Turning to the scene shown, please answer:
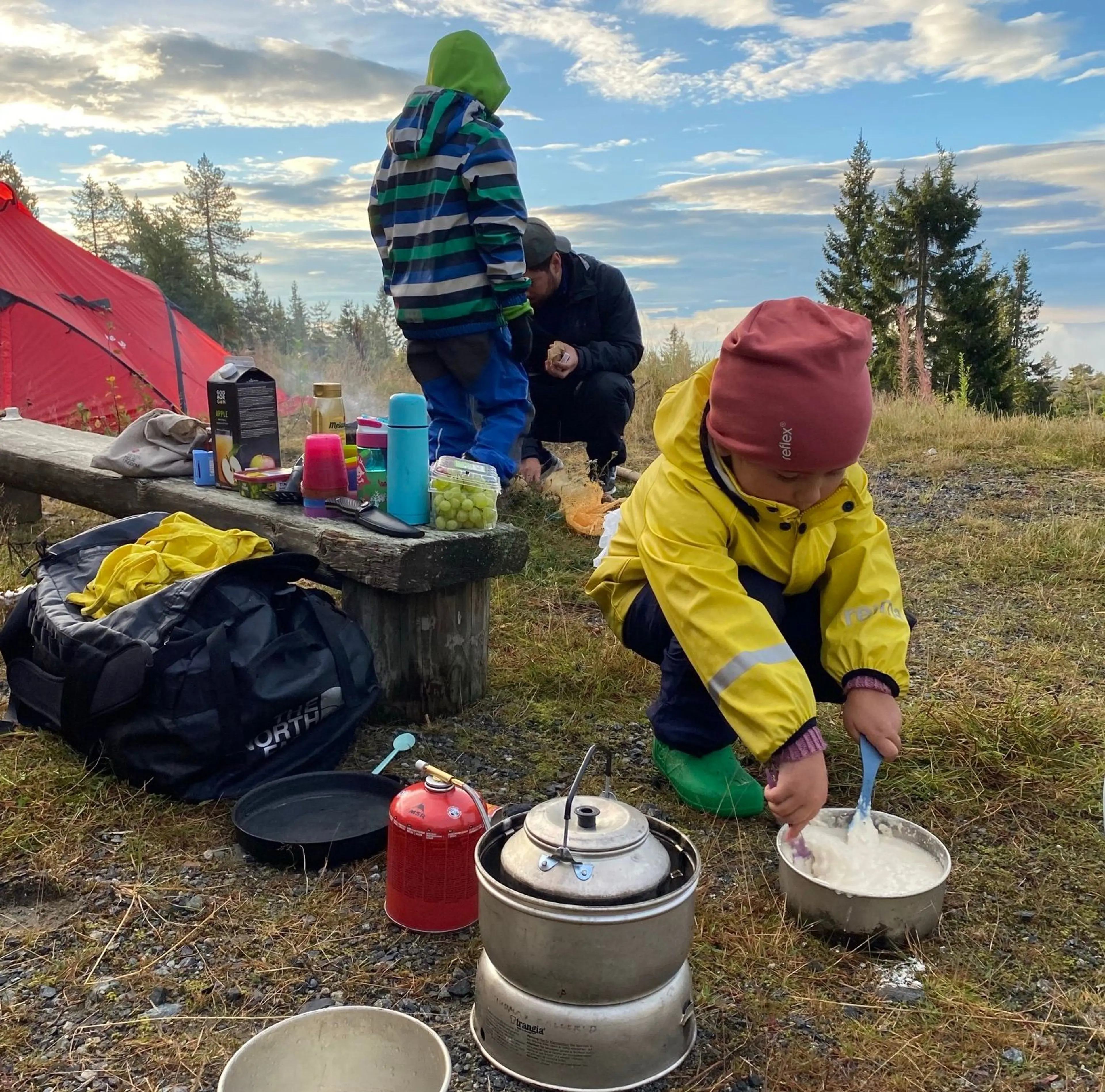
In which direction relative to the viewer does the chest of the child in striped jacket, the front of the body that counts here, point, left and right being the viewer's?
facing away from the viewer and to the right of the viewer

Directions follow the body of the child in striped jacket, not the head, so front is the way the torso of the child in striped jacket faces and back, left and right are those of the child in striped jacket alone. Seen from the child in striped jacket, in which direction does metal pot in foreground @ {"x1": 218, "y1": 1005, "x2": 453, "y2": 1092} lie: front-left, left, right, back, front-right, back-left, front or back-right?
back-right

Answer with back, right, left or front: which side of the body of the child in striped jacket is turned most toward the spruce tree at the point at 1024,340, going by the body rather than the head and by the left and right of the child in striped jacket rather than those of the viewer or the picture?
front

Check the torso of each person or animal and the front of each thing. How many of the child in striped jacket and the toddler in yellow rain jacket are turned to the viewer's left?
0

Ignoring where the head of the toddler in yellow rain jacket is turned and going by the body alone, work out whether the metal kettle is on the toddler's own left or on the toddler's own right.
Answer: on the toddler's own right

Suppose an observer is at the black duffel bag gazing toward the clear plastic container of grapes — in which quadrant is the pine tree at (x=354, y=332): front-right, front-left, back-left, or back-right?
front-left

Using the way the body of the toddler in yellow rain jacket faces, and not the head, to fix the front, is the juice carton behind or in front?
behind

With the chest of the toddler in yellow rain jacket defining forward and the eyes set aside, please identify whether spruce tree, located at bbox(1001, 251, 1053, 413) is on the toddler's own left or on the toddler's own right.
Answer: on the toddler's own left

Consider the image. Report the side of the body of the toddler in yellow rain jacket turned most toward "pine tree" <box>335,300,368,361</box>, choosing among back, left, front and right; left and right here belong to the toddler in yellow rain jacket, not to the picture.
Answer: back

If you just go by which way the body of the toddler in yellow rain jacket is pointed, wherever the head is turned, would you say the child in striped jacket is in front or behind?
behind

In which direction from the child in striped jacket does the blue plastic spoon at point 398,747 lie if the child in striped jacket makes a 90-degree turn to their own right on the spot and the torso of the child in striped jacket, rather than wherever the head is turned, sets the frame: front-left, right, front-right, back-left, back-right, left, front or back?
front-right

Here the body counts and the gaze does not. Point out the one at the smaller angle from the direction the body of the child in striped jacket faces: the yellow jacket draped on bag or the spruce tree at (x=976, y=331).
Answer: the spruce tree

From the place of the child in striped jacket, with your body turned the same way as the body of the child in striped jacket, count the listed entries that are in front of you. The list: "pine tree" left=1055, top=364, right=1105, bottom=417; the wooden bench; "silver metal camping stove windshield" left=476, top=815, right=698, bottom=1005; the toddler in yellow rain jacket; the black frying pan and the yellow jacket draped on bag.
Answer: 1

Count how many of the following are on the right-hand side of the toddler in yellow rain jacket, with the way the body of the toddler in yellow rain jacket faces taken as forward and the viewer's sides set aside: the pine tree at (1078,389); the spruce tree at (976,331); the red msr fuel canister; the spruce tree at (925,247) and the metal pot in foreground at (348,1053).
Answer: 2

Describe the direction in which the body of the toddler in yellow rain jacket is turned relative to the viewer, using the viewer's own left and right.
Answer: facing the viewer and to the right of the viewer
